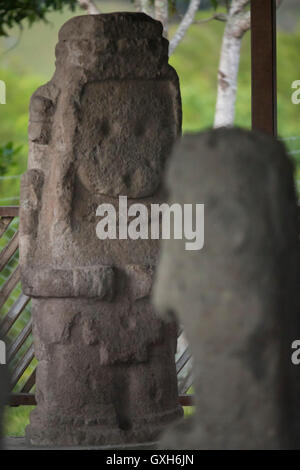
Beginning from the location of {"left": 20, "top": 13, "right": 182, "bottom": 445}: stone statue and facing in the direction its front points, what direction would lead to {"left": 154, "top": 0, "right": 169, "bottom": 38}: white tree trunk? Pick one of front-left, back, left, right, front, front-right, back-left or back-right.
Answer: back-left

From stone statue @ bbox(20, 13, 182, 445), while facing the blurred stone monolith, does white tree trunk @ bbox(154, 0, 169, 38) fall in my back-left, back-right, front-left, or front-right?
back-left

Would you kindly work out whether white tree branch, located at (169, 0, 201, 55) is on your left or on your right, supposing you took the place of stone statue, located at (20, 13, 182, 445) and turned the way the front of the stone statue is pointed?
on your left

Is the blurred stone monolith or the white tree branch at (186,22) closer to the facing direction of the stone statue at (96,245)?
the blurred stone monolith

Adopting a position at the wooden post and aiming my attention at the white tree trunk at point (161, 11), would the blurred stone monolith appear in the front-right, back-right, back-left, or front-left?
back-left

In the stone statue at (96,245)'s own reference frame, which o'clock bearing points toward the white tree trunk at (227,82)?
The white tree trunk is roughly at 8 o'clock from the stone statue.

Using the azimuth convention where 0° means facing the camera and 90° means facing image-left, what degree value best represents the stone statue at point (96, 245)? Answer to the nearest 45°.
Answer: approximately 315°
